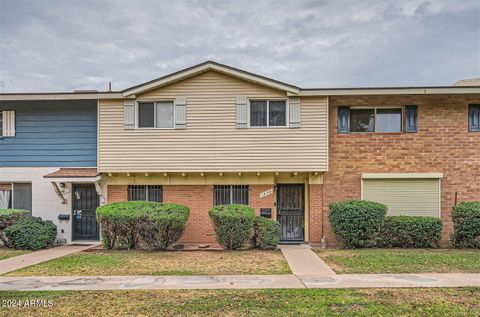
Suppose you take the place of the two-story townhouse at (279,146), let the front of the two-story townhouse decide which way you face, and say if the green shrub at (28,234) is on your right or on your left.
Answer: on your right

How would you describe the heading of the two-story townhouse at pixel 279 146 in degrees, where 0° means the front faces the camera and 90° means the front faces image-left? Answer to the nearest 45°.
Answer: approximately 0°

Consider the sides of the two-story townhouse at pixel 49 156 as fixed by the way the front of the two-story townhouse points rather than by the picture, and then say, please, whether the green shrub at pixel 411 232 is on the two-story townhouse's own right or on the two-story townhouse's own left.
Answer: on the two-story townhouse's own left

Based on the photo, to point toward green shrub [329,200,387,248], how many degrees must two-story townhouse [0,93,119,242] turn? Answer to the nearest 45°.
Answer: approximately 45° to its left

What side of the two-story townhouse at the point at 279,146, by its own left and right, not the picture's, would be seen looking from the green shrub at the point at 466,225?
left

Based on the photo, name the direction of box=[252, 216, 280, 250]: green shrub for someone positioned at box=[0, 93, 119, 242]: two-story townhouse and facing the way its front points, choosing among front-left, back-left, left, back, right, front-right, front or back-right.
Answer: front-left

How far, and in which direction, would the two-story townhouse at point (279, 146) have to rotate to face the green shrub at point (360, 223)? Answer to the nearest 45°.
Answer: approximately 45° to its left

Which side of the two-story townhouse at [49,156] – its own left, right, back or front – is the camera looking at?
front
